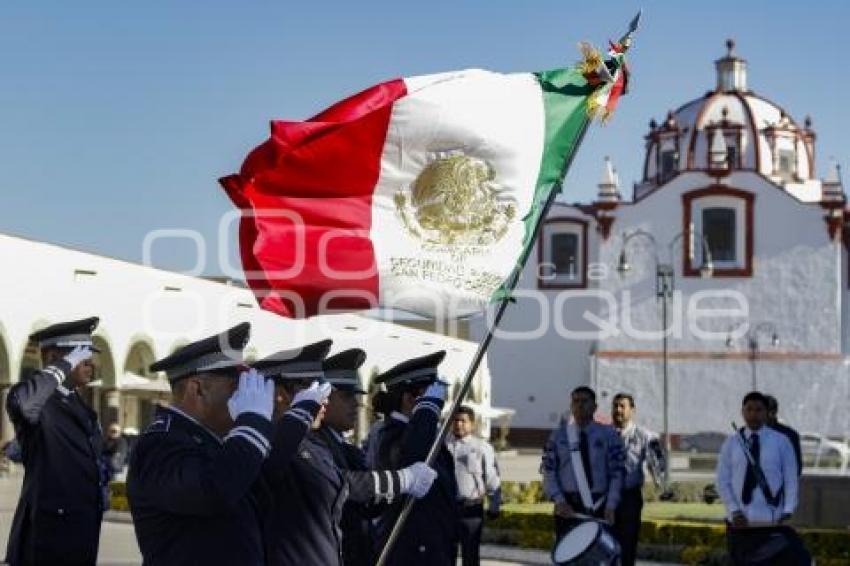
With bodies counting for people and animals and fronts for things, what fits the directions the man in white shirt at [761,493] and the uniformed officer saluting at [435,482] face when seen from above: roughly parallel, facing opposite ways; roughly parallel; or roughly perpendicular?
roughly perpendicular

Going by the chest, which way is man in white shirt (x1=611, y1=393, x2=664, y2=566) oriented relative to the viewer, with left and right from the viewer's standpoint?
facing the viewer and to the left of the viewer

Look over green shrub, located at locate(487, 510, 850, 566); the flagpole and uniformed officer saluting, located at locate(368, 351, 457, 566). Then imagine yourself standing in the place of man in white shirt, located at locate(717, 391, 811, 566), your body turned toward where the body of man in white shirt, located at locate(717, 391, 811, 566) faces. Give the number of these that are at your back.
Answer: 1

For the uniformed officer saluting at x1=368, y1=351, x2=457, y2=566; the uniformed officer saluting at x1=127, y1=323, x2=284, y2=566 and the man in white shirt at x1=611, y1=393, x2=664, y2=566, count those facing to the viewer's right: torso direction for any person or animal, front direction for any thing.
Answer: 2

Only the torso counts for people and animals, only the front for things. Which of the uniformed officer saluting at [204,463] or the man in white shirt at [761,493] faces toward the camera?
the man in white shirt

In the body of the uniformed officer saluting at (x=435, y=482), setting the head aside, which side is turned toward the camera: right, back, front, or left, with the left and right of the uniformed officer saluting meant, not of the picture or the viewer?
right

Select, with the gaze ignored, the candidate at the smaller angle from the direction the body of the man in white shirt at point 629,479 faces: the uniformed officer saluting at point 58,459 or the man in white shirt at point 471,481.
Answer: the uniformed officer saluting

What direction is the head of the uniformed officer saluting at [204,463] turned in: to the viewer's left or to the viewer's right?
to the viewer's right

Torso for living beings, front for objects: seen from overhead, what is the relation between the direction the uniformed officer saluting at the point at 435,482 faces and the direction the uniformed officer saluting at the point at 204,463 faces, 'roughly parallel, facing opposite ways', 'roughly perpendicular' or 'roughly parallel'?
roughly parallel

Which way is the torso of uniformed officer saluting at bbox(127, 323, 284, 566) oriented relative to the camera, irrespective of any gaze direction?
to the viewer's right

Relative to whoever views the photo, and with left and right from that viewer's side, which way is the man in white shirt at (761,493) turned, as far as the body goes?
facing the viewer

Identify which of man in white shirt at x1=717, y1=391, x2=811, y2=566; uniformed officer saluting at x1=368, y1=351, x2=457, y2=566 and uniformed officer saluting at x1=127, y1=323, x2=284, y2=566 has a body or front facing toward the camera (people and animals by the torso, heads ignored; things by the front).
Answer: the man in white shirt
